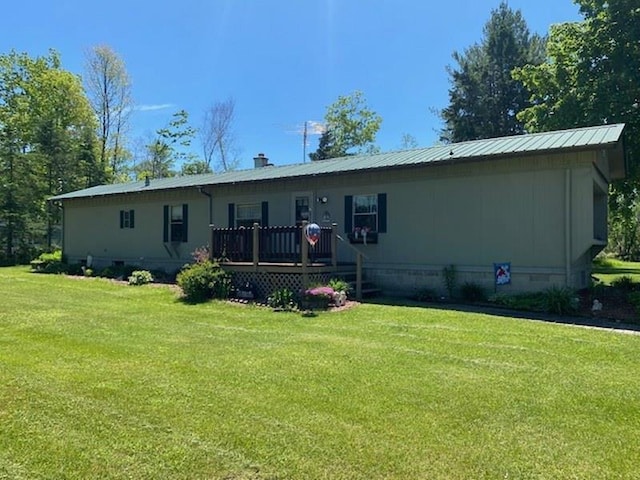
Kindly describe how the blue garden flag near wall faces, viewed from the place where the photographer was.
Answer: facing the viewer

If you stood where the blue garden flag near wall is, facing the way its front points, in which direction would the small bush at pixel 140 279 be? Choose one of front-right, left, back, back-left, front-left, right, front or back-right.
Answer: right

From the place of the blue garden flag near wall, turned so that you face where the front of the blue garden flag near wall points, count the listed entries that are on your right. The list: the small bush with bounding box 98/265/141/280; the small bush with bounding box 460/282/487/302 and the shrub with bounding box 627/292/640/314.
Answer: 2

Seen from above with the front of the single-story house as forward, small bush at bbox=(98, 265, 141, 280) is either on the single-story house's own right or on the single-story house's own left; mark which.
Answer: on the single-story house's own right

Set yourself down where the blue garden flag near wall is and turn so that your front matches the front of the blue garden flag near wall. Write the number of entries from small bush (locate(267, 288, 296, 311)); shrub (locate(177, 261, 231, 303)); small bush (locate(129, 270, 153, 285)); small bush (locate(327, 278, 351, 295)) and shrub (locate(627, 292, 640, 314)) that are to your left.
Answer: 1

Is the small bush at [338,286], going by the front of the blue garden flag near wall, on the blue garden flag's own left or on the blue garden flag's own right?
on the blue garden flag's own right

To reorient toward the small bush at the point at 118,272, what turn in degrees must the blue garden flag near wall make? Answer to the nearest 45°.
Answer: approximately 90° to its right

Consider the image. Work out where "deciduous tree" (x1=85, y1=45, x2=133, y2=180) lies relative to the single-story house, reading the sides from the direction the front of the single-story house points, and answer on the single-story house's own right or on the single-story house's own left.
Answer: on the single-story house's own right

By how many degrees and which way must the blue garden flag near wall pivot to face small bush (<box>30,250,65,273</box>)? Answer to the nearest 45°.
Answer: approximately 90° to its right

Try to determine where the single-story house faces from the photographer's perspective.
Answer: facing the viewer and to the left of the viewer

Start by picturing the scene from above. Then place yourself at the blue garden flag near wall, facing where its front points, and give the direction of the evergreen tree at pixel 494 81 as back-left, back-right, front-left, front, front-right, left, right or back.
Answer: back

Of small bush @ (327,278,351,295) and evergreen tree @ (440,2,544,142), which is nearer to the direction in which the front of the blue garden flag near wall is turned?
the small bush

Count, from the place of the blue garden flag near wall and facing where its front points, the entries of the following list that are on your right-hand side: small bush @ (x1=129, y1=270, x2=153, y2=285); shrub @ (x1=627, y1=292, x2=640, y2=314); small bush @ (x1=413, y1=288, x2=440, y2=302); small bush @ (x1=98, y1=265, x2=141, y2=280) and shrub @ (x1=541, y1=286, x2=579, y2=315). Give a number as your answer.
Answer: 3

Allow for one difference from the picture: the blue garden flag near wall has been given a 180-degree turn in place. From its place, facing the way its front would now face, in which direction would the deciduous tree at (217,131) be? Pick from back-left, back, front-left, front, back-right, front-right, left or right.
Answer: front-left

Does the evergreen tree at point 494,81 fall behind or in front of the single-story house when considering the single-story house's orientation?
behind

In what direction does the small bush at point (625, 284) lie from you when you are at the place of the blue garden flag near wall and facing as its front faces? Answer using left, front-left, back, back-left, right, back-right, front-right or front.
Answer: back-left

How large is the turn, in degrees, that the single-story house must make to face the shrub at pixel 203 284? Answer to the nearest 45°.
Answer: approximately 45° to its right
